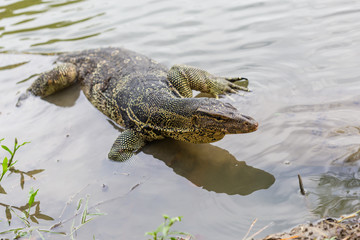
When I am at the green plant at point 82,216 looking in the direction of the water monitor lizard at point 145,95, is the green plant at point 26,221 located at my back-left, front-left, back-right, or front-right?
back-left

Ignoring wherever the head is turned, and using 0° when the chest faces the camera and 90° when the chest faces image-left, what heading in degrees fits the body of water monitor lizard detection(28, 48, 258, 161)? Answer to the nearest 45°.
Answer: approximately 315°

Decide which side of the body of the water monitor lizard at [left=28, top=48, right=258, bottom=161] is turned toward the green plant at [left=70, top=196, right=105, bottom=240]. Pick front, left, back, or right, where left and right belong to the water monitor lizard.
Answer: right

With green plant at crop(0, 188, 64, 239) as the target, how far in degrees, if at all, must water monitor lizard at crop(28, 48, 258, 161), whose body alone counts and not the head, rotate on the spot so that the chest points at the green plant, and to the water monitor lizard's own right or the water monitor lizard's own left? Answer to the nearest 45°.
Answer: approximately 90° to the water monitor lizard's own right
